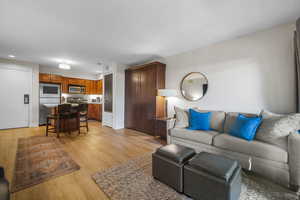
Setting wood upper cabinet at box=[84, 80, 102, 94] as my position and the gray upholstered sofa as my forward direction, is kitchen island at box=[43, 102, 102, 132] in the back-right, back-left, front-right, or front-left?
front-right

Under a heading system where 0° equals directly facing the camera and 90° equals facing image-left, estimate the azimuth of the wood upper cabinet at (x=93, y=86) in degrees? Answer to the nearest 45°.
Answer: approximately 0°

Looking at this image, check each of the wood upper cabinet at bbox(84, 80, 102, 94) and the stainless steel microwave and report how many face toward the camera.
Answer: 2

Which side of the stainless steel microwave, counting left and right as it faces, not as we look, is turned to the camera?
front

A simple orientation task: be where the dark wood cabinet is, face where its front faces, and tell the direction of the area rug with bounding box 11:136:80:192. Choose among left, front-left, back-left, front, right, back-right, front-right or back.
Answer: front

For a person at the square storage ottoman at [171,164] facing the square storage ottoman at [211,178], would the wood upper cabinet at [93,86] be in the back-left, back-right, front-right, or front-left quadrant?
back-left

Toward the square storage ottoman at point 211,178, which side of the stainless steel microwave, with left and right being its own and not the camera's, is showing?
front

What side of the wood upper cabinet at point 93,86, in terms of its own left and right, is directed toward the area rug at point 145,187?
front

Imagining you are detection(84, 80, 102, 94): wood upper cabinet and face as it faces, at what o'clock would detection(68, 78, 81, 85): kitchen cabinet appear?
The kitchen cabinet is roughly at 2 o'clock from the wood upper cabinet.

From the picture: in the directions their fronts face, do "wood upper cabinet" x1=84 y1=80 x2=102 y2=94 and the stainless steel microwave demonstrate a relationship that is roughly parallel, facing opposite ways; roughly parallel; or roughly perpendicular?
roughly parallel

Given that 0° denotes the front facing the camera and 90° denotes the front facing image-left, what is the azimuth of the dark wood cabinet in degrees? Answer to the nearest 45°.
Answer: approximately 45°

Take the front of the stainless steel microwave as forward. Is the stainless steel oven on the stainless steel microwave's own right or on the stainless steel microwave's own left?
on the stainless steel microwave's own right

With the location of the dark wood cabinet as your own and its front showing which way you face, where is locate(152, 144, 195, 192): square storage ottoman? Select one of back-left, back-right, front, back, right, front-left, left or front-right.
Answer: front-left
